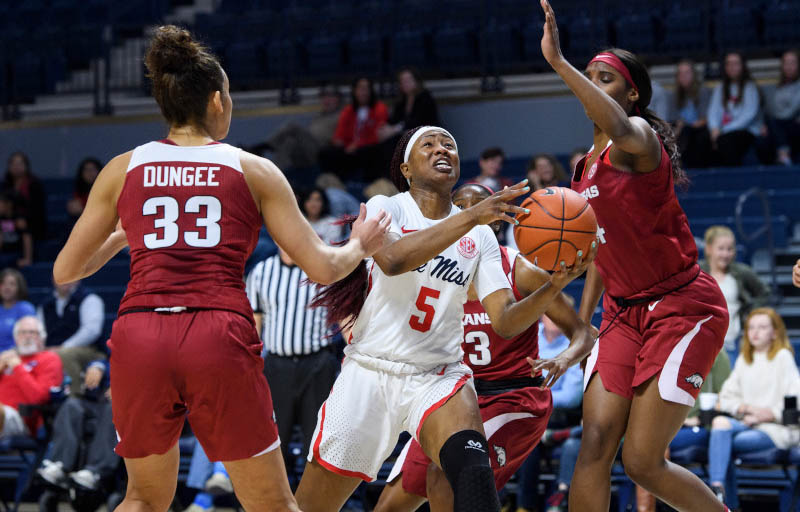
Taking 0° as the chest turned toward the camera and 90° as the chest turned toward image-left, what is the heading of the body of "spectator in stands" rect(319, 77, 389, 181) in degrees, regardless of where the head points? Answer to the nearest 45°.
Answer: approximately 0°

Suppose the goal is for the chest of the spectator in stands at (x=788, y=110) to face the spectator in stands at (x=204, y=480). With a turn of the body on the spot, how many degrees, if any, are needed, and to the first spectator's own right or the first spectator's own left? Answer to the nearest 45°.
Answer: approximately 45° to the first spectator's own right

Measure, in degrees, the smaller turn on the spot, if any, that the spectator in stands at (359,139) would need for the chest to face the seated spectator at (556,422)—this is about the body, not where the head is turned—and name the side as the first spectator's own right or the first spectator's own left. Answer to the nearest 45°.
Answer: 0° — they already face them

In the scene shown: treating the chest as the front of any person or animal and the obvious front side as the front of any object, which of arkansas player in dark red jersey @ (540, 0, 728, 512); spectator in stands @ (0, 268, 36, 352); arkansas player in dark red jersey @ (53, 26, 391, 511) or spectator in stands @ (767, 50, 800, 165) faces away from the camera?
arkansas player in dark red jersey @ (53, 26, 391, 511)

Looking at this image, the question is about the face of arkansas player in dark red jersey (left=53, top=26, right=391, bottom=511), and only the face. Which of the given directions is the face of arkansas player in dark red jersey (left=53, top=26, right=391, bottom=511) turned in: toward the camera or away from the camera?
away from the camera

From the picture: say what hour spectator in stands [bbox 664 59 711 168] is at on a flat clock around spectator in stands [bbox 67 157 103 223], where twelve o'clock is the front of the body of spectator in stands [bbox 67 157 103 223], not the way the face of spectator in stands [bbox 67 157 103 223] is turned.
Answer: spectator in stands [bbox 664 59 711 168] is roughly at 10 o'clock from spectator in stands [bbox 67 157 103 223].

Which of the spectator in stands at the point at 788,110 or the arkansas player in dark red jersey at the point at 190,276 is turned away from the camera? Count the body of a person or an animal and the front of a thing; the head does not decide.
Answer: the arkansas player in dark red jersey

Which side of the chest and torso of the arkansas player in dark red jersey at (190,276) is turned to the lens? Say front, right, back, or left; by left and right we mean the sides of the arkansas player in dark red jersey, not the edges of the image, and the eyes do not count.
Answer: back

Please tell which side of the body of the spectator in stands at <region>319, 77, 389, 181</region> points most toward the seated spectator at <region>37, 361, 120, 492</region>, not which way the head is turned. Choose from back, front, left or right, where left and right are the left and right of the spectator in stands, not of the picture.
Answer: front
